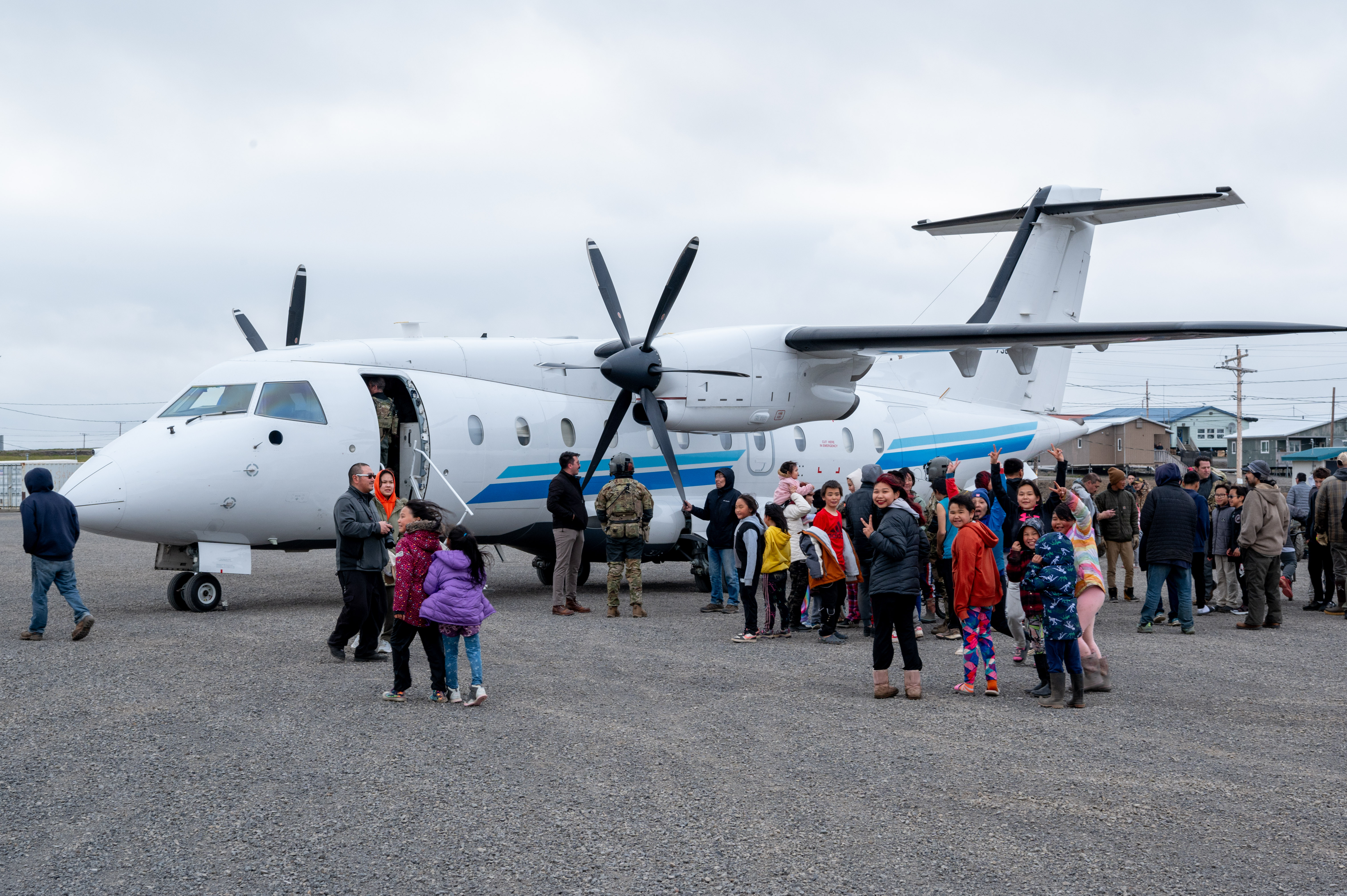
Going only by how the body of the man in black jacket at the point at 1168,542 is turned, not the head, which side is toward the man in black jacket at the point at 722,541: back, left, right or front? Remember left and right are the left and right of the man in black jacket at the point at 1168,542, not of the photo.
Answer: left

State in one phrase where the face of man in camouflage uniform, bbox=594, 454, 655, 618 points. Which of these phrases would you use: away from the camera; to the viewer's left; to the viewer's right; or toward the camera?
away from the camera

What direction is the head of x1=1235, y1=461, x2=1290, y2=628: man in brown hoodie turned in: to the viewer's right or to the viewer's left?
to the viewer's left

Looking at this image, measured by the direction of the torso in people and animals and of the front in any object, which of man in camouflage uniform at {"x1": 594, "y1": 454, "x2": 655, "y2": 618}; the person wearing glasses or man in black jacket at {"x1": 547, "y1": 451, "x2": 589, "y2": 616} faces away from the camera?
the man in camouflage uniform

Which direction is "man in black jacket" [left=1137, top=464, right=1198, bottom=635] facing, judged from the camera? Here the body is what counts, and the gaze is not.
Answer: away from the camera

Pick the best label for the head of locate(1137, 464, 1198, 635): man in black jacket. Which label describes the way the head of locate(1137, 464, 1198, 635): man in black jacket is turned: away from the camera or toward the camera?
away from the camera

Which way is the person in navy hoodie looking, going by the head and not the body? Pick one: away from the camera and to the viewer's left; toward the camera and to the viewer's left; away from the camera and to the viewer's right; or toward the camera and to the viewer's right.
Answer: away from the camera and to the viewer's left

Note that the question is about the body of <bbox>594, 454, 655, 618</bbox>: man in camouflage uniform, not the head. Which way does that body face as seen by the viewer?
away from the camera

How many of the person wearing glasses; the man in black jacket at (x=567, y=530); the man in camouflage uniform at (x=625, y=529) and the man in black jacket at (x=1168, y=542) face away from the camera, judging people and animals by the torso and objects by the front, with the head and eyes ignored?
2
